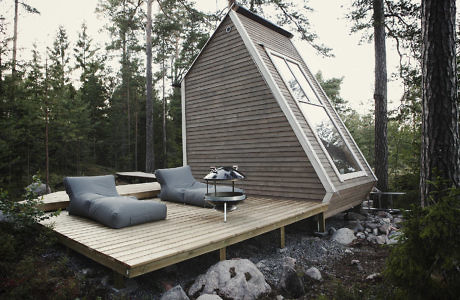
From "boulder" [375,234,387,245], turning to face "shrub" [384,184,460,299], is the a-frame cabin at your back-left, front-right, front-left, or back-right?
back-right

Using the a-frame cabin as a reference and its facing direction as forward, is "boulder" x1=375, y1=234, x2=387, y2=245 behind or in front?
in front

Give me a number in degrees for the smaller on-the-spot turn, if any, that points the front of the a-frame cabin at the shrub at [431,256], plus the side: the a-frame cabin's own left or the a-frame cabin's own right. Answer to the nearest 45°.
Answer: approximately 45° to the a-frame cabin's own right

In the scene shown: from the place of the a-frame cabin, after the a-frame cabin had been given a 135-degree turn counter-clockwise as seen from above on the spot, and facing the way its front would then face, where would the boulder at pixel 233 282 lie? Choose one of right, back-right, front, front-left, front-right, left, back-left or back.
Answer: back

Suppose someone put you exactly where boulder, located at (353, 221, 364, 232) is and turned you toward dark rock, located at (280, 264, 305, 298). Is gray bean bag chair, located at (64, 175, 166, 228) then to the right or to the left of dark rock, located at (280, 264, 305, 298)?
right

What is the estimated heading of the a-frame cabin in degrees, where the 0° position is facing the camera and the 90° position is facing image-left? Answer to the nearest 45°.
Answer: approximately 315°
